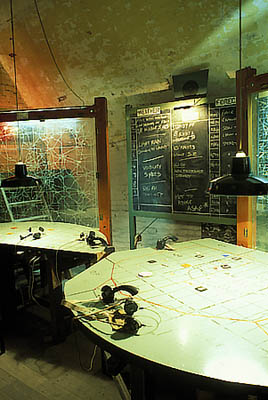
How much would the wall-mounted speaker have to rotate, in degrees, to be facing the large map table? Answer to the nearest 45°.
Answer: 0° — it already faces it

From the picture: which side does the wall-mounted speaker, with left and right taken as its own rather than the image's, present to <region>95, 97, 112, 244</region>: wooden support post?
right

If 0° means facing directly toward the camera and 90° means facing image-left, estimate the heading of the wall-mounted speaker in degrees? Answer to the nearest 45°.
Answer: approximately 0°

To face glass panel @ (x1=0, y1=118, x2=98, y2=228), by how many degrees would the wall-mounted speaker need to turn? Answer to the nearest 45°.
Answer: approximately 90° to its right

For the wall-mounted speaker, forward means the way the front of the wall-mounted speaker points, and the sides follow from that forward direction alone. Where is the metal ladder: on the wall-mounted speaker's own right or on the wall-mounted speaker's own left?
on the wall-mounted speaker's own right
